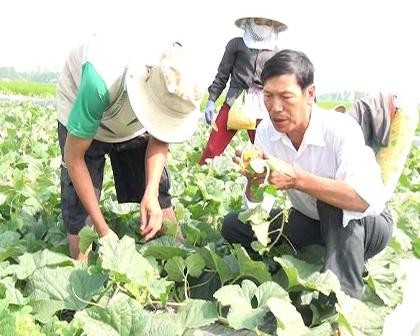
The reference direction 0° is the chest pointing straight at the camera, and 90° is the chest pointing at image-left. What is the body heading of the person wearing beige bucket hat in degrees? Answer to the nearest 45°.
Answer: approximately 315°

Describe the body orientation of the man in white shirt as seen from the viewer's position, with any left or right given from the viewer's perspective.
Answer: facing the viewer and to the left of the viewer

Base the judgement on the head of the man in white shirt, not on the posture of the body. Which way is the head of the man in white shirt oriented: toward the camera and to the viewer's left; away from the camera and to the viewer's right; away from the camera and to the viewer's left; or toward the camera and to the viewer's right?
toward the camera and to the viewer's left

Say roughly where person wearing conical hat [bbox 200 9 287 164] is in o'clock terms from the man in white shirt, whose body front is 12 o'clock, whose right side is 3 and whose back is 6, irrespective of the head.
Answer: The person wearing conical hat is roughly at 4 o'clock from the man in white shirt.

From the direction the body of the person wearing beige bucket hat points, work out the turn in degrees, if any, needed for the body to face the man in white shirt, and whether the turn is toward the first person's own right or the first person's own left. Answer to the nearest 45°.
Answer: approximately 45° to the first person's own left

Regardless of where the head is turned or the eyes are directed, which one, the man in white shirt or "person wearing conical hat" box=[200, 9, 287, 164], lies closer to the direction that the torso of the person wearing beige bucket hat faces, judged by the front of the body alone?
the man in white shirt

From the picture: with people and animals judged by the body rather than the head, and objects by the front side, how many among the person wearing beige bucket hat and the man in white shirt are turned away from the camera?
0

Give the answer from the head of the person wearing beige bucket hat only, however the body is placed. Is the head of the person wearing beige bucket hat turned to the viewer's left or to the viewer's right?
to the viewer's right
